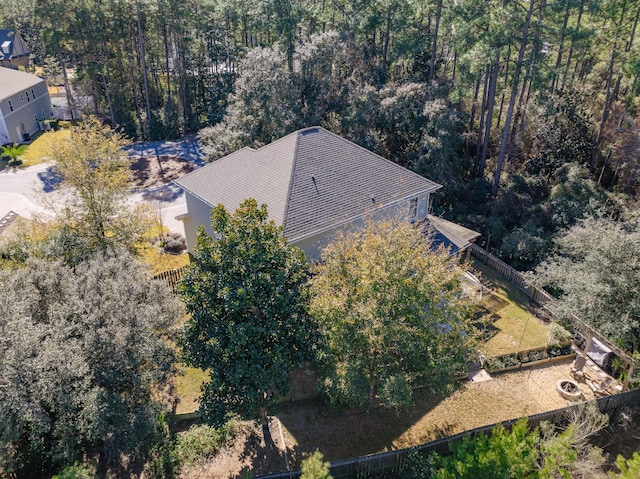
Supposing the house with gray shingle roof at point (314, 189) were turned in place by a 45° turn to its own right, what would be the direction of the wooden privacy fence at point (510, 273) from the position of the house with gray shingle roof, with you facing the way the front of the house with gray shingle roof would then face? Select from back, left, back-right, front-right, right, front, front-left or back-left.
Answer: right

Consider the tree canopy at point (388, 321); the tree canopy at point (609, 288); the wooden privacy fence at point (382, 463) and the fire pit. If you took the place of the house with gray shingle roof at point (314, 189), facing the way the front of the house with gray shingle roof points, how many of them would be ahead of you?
0

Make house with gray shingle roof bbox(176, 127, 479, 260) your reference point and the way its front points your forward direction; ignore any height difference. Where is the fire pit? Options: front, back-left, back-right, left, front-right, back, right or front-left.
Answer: back

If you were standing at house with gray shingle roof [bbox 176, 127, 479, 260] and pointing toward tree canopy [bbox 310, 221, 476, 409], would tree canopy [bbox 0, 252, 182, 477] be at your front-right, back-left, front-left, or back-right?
front-right

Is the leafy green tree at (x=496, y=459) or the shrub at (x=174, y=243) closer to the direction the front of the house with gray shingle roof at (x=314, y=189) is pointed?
the shrub

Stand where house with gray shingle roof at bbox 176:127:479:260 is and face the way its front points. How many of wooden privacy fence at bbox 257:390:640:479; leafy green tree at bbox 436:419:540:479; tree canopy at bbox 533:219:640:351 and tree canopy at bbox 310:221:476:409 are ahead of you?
0

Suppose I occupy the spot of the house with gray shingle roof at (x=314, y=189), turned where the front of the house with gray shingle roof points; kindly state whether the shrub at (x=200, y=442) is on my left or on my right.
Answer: on my left

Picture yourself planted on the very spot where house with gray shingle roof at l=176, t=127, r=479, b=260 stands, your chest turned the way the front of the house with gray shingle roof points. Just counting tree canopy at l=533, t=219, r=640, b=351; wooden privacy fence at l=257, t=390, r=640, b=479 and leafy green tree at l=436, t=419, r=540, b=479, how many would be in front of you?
0

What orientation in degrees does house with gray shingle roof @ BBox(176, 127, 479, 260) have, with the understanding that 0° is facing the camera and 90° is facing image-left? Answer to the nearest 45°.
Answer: approximately 135°

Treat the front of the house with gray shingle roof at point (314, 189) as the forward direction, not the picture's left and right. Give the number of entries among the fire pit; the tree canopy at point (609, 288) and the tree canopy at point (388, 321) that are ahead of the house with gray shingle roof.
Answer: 0

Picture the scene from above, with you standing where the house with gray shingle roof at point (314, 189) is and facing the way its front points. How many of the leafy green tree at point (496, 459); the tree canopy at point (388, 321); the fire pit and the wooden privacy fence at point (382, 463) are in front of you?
0

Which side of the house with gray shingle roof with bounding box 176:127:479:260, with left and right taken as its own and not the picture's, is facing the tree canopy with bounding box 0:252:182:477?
left

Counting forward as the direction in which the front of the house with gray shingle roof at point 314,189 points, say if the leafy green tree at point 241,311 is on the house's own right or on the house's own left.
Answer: on the house's own left

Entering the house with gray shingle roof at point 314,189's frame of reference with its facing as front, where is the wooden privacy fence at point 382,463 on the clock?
The wooden privacy fence is roughly at 7 o'clock from the house with gray shingle roof.

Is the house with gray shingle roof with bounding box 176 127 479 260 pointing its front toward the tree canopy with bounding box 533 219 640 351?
no

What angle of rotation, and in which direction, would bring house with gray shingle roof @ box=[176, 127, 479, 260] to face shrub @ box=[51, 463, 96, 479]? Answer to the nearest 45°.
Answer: approximately 135° to its left

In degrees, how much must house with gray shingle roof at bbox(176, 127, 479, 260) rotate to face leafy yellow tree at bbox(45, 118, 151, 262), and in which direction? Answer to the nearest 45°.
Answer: approximately 45° to its left

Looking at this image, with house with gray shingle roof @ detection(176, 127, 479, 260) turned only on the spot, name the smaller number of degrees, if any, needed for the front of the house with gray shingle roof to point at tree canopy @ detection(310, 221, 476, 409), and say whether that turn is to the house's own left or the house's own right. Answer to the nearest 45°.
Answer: approximately 135° to the house's own left
